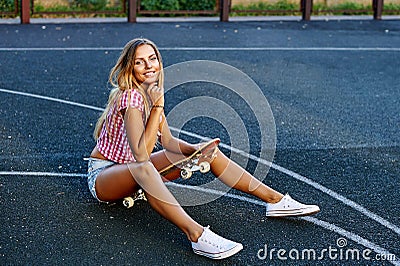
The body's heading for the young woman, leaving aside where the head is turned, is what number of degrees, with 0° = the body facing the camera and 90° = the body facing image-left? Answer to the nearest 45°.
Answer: approximately 270°

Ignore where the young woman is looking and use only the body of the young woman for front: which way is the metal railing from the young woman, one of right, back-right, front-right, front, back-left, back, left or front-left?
left
